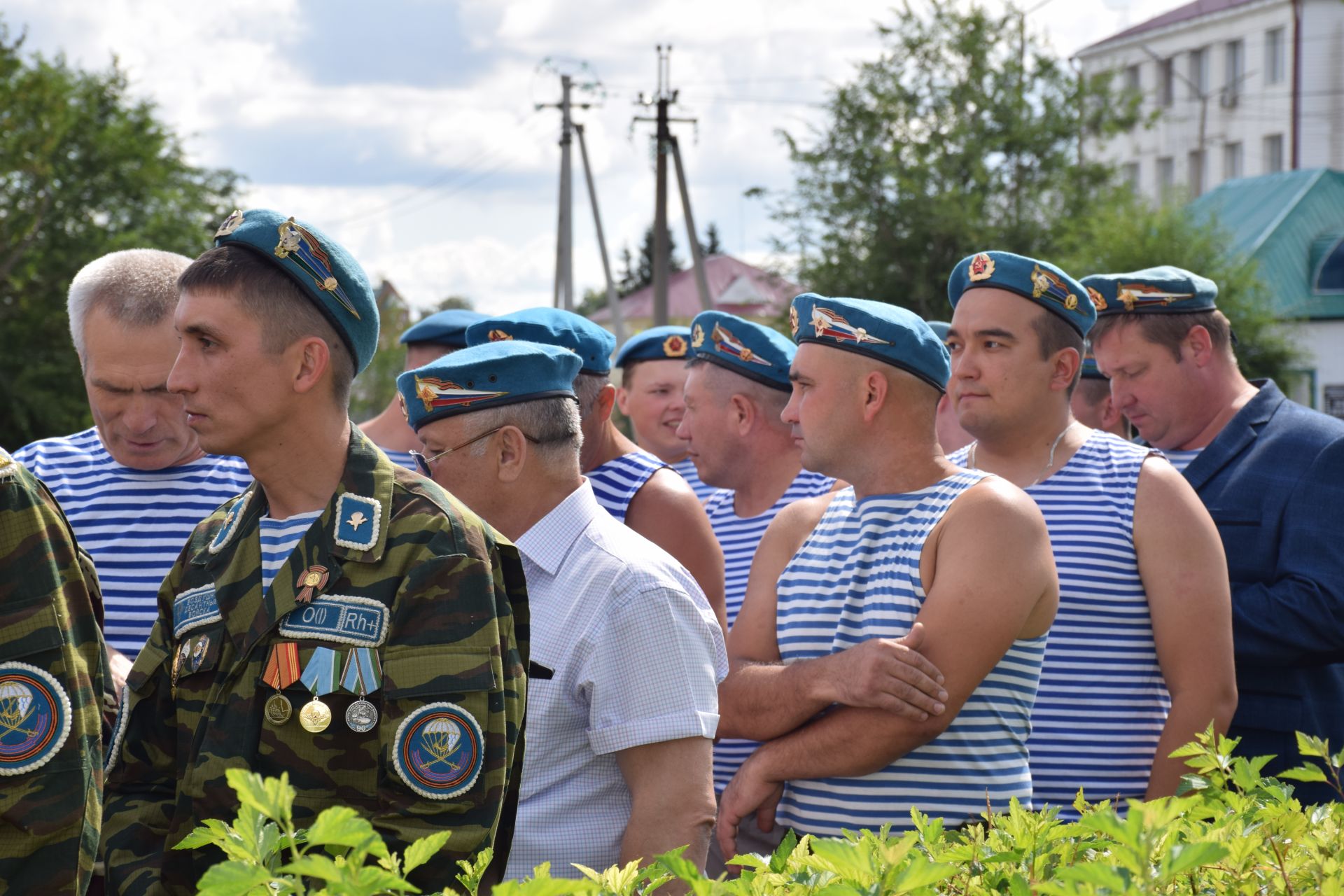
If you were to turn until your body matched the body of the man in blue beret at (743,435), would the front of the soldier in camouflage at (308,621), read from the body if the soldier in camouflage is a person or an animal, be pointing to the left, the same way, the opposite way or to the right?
the same way

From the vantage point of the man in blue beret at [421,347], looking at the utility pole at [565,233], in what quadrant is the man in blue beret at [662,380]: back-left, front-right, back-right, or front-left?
front-right

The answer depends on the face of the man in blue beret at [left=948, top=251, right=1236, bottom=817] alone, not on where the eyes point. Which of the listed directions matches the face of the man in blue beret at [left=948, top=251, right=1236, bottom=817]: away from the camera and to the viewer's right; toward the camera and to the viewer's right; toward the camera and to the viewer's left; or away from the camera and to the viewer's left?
toward the camera and to the viewer's left

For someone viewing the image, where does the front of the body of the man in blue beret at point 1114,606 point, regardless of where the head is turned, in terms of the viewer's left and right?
facing the viewer and to the left of the viewer

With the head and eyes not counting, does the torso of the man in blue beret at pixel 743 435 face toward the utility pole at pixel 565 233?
no

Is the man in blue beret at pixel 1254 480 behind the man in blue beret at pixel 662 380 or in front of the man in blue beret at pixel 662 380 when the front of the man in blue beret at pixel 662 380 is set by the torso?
in front

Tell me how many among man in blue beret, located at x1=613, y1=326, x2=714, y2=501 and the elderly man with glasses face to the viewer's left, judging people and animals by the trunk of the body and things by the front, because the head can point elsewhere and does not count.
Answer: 1

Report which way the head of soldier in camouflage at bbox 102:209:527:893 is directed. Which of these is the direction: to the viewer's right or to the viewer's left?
to the viewer's left

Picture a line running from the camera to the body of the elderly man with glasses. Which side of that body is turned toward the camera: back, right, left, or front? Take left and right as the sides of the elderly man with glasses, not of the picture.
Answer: left

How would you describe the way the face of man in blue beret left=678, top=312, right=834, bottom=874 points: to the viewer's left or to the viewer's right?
to the viewer's left

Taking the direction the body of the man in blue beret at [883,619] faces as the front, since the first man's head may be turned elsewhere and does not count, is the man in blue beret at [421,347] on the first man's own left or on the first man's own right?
on the first man's own right

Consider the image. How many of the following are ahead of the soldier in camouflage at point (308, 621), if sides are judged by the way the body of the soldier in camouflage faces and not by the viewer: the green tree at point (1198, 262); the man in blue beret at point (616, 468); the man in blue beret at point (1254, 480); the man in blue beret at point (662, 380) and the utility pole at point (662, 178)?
0

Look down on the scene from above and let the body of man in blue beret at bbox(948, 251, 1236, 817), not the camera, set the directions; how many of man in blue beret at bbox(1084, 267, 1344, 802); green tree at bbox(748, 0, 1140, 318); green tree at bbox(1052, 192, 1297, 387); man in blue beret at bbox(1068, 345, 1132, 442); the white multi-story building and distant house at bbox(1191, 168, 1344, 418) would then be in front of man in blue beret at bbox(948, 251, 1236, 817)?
0

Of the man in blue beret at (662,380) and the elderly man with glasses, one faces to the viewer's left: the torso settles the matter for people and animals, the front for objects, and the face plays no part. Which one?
the elderly man with glasses

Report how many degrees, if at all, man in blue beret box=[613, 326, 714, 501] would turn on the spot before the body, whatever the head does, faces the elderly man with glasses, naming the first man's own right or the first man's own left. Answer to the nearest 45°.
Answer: approximately 45° to the first man's own right

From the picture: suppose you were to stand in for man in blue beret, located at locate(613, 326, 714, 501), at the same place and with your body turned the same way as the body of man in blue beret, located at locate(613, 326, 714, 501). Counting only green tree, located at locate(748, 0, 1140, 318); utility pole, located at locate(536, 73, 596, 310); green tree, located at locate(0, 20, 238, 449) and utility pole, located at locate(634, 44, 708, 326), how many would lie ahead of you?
0

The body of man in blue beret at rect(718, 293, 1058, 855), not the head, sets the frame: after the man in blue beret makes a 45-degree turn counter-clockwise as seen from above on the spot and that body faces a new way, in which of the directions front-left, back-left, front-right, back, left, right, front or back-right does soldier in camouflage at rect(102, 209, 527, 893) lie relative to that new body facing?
front-right

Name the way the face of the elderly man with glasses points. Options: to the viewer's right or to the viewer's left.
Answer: to the viewer's left
